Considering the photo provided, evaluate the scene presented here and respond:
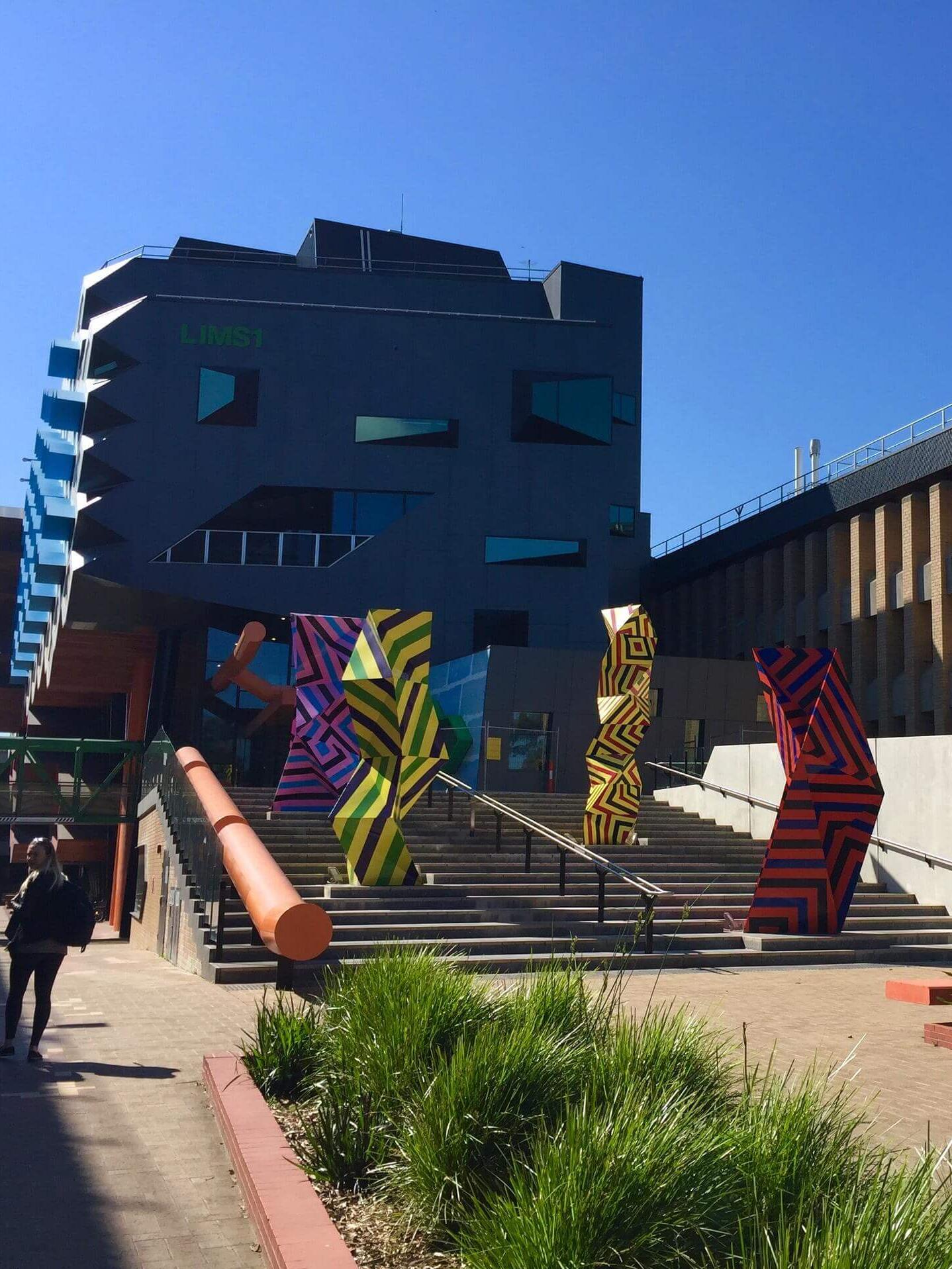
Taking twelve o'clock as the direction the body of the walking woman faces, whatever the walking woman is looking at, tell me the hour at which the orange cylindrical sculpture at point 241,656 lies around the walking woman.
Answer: The orange cylindrical sculpture is roughly at 5 o'clock from the walking woman.

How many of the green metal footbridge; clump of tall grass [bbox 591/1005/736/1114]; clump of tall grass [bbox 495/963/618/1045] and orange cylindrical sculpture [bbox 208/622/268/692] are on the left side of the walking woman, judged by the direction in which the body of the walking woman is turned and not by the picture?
2

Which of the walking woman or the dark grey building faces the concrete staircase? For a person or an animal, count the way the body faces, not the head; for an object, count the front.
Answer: the dark grey building

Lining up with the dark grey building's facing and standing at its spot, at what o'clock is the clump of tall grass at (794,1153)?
The clump of tall grass is roughly at 12 o'clock from the dark grey building.

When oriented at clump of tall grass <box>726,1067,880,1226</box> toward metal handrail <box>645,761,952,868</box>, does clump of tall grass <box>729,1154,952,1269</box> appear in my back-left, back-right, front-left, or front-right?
back-right

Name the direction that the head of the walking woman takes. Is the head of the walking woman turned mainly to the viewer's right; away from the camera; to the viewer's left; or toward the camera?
to the viewer's left

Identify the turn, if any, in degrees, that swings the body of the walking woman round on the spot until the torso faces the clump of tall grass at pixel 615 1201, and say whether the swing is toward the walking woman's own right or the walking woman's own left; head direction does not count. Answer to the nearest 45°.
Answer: approximately 45° to the walking woman's own left

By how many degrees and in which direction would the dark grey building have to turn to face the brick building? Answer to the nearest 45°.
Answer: approximately 45° to its left

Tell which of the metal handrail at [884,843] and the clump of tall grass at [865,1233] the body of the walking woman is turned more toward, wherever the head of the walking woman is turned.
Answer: the clump of tall grass

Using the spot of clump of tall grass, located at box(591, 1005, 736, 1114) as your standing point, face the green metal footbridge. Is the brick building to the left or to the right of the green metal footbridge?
right

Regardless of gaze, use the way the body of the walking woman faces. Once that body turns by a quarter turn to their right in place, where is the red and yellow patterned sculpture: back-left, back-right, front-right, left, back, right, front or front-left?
right
